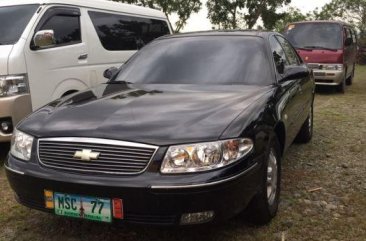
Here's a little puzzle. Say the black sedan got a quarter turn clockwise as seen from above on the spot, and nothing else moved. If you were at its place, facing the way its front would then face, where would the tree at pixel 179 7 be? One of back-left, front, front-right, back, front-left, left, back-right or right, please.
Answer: front-right

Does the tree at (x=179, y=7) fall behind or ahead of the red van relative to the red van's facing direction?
behind

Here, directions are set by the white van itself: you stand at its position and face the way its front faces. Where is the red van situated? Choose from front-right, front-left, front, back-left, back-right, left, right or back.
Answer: back

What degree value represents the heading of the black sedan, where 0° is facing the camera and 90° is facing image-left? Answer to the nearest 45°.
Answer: approximately 45°

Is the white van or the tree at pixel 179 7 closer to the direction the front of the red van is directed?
the white van

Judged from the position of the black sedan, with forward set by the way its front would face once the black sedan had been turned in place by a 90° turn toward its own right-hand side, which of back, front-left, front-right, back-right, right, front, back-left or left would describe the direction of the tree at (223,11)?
front-right

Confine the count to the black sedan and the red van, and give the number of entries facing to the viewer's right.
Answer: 0

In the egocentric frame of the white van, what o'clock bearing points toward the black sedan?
The black sedan is roughly at 10 o'clock from the white van.

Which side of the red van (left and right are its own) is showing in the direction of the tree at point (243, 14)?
back

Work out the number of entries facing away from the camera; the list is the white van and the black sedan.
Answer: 0

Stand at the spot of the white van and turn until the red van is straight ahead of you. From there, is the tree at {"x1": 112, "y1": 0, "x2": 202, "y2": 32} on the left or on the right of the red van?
left
